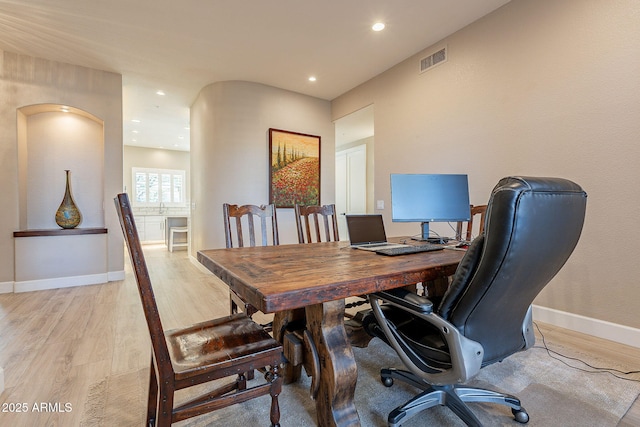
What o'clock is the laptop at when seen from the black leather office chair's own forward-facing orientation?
The laptop is roughly at 12 o'clock from the black leather office chair.

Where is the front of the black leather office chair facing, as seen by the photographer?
facing away from the viewer and to the left of the viewer

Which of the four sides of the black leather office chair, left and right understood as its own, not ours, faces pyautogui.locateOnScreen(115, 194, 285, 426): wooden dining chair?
left

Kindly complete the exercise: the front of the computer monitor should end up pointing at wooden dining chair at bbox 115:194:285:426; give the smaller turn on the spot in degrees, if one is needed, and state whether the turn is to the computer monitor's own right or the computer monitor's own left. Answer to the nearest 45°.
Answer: approximately 45° to the computer monitor's own right

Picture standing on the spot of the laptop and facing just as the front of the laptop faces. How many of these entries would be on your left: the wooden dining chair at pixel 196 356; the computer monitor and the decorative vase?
1

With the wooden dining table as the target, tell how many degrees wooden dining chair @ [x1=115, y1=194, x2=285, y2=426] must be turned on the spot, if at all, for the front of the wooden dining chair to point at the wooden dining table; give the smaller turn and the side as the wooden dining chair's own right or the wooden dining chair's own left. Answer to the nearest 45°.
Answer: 0° — it already faces it

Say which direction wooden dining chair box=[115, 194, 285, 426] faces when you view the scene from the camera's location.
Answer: facing to the right of the viewer

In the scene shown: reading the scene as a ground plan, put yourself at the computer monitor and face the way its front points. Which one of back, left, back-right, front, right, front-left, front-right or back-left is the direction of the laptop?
front-right

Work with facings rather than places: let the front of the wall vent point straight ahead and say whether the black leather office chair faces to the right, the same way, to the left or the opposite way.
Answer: to the right

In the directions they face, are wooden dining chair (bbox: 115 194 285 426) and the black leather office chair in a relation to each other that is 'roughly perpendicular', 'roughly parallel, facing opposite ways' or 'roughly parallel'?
roughly perpendicular

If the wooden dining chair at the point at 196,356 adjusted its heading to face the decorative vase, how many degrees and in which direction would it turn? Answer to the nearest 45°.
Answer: approximately 135° to its left

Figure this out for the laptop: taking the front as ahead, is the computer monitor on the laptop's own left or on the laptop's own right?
on the laptop's own left
